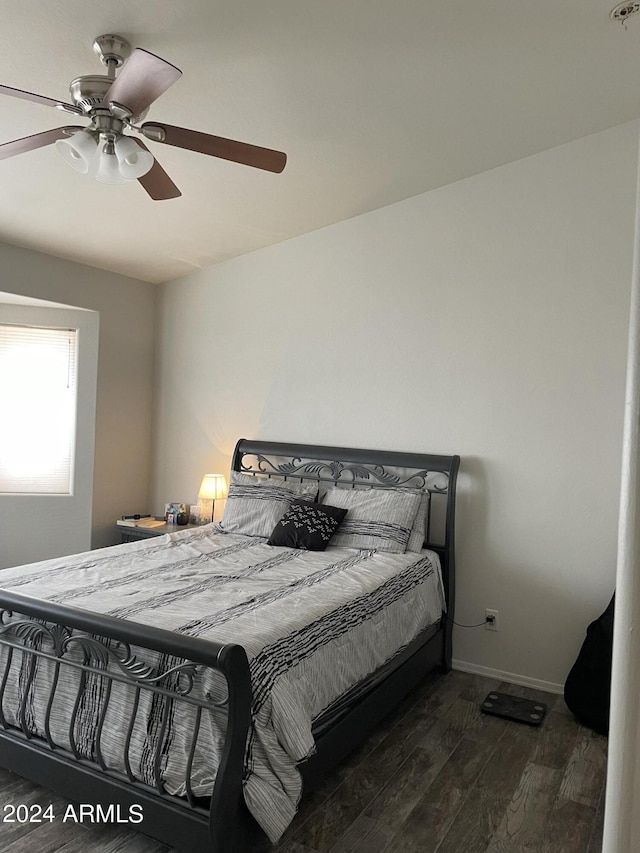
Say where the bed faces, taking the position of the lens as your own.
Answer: facing the viewer and to the left of the viewer

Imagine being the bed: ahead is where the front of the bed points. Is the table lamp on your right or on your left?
on your right

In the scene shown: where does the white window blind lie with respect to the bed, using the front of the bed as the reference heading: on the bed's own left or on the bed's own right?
on the bed's own right

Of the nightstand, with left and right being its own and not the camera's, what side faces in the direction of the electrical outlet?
left

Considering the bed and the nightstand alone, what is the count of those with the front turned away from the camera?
0

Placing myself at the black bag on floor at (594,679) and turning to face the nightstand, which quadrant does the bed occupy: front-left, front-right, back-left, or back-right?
front-left

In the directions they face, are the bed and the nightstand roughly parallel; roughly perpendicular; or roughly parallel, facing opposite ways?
roughly parallel

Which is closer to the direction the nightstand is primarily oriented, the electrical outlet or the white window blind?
the white window blind

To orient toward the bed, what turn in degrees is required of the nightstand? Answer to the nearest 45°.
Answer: approximately 45° to its left

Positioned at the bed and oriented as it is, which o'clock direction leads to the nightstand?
The nightstand is roughly at 4 o'clock from the bed.
